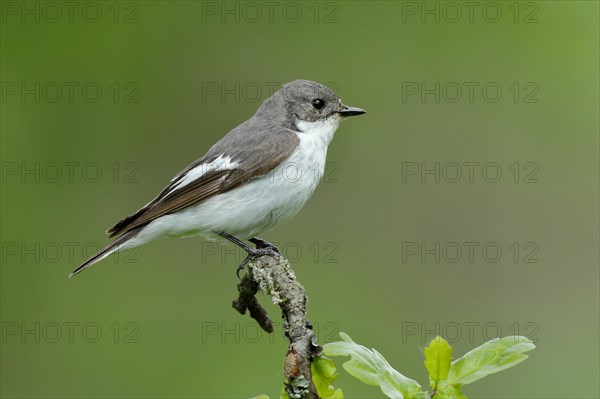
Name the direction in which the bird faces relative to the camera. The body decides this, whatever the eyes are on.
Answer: to the viewer's right

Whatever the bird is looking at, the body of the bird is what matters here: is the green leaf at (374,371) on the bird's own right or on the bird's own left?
on the bird's own right

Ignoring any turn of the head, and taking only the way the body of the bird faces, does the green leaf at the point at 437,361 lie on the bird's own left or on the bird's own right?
on the bird's own right

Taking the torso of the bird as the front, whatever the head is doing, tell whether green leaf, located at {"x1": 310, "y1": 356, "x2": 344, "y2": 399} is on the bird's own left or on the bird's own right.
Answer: on the bird's own right
